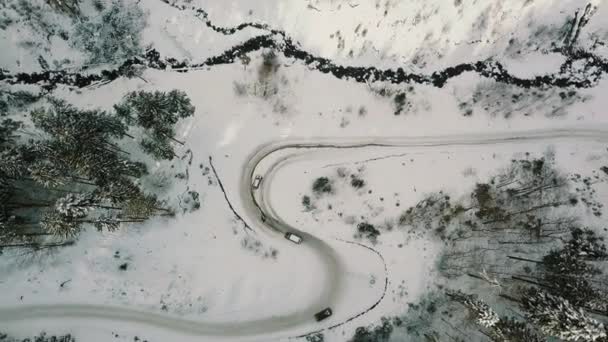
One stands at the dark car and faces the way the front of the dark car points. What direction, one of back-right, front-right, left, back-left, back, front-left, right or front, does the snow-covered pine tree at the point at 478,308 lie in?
front-right

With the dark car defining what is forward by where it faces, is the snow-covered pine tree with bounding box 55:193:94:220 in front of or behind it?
behind

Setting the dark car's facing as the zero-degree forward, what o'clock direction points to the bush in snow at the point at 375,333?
The bush in snow is roughly at 1 o'clock from the dark car.

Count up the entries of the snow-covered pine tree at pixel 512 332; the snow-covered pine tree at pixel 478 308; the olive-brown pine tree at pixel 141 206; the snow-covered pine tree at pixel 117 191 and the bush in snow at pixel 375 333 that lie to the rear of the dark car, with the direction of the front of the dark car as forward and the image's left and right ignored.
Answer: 2

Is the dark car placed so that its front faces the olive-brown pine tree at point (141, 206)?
no

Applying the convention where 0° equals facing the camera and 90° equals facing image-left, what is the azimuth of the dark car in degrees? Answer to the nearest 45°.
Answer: approximately 225°

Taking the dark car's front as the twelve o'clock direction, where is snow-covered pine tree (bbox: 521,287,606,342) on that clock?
The snow-covered pine tree is roughly at 2 o'clock from the dark car.
